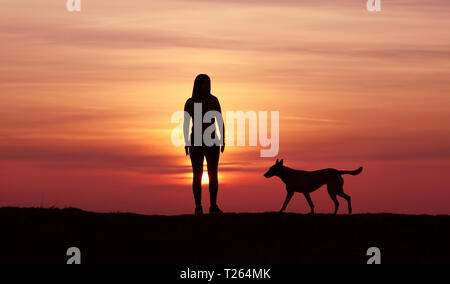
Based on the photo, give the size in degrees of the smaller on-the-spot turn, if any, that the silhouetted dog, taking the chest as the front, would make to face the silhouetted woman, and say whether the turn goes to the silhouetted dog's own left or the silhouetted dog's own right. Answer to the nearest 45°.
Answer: approximately 45° to the silhouetted dog's own left

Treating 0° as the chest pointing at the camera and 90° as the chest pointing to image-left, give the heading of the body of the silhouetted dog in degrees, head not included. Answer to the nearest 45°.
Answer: approximately 90°
